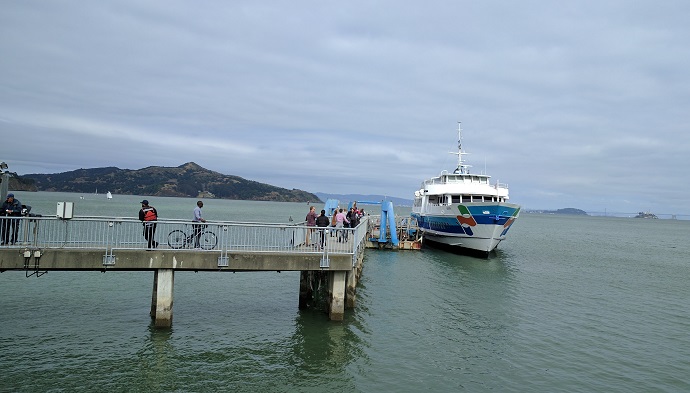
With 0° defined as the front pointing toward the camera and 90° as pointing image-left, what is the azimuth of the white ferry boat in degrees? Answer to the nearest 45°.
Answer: approximately 315°

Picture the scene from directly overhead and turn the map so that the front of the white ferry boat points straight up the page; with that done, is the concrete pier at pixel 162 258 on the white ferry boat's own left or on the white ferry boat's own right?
on the white ferry boat's own right

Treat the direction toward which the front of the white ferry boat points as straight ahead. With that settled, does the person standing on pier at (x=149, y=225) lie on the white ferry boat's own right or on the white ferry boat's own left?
on the white ferry boat's own right

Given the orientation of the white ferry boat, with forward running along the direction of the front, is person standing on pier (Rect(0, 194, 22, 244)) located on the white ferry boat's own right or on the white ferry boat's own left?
on the white ferry boat's own right
